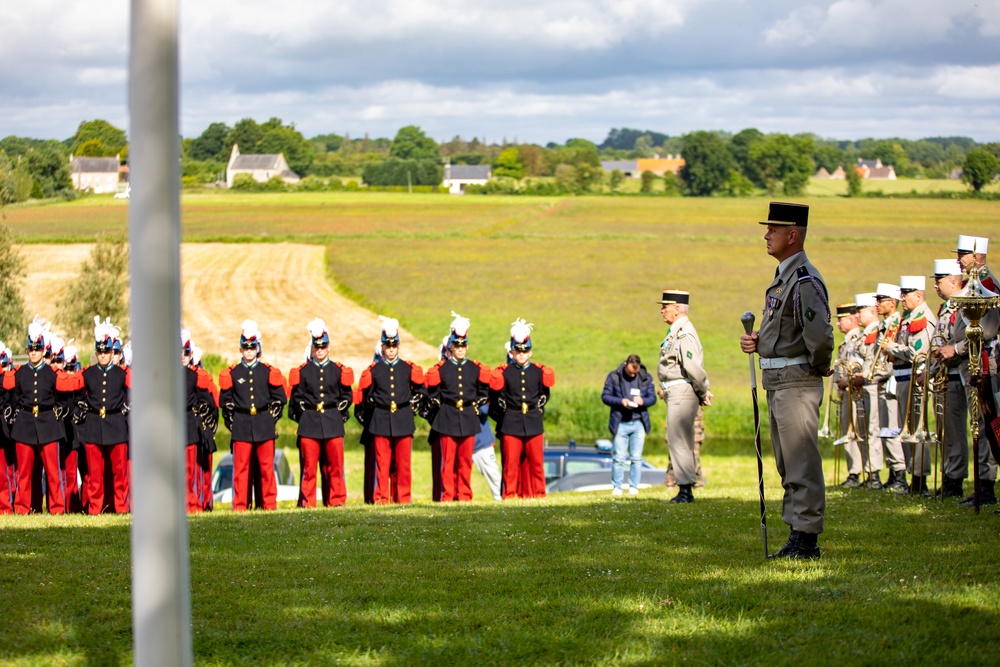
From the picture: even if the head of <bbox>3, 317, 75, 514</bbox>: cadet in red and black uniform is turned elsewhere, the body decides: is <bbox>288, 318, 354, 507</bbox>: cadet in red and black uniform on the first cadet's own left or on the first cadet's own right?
on the first cadet's own left

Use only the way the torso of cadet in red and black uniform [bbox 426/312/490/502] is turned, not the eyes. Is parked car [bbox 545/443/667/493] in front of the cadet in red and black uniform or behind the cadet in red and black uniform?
behind

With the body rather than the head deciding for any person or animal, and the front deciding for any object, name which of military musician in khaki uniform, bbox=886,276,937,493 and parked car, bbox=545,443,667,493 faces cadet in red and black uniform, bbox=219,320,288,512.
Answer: the military musician in khaki uniform

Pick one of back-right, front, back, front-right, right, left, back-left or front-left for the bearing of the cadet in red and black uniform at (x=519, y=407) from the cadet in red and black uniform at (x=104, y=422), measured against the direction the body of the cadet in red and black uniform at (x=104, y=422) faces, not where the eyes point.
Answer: left

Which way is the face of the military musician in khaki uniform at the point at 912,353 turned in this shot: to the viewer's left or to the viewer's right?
to the viewer's left
